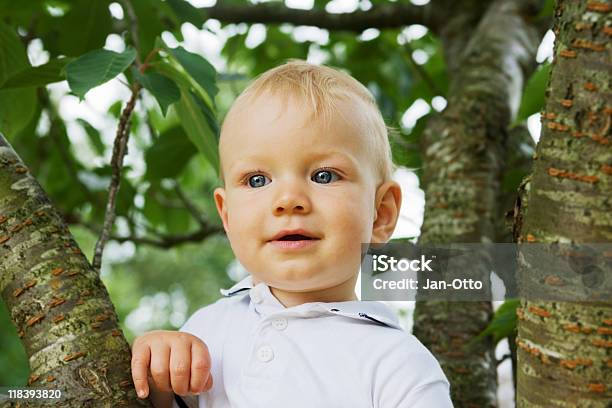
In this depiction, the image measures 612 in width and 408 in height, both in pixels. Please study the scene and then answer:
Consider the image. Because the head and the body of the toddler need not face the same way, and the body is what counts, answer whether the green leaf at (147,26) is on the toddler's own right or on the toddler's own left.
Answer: on the toddler's own right

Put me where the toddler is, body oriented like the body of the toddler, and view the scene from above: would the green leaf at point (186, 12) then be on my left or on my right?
on my right

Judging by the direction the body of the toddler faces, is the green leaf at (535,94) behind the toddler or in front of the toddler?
behind

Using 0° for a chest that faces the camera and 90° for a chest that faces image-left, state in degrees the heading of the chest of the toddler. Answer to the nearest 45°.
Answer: approximately 45°

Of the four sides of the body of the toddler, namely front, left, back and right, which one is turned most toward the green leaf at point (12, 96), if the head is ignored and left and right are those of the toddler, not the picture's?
right

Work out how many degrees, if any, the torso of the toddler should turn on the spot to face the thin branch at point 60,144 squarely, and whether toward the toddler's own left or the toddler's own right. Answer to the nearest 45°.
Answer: approximately 90° to the toddler's own right

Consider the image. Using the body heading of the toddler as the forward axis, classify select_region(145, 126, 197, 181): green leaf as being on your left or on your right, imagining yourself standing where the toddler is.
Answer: on your right
